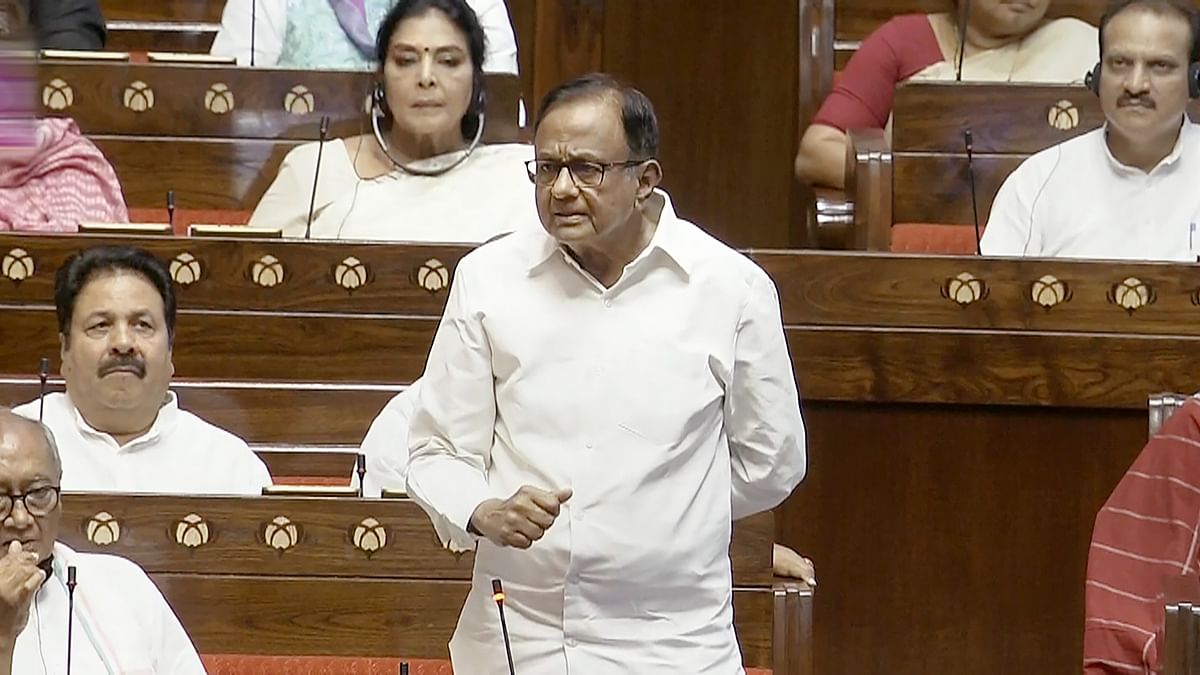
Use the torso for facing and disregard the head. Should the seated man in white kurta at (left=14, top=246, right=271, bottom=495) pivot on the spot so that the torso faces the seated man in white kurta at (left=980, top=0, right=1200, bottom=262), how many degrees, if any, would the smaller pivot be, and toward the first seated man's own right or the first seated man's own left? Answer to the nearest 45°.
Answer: approximately 90° to the first seated man's own left

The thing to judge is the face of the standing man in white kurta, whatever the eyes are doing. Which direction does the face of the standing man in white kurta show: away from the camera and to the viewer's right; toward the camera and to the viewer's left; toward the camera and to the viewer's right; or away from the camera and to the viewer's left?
toward the camera and to the viewer's left

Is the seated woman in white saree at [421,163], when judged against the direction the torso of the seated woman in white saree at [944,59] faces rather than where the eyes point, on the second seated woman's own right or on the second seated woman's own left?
on the second seated woman's own right

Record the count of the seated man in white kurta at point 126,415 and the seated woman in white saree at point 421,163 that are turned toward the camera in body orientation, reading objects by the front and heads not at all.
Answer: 2

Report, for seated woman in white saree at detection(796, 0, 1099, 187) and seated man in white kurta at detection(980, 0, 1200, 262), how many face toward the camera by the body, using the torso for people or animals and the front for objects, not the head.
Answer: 2

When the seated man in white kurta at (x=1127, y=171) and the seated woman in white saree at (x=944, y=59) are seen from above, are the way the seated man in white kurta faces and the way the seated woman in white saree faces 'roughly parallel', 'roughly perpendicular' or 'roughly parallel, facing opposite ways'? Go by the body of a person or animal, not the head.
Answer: roughly parallel

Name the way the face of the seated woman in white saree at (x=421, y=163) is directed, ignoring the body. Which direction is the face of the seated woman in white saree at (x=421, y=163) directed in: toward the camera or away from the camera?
toward the camera

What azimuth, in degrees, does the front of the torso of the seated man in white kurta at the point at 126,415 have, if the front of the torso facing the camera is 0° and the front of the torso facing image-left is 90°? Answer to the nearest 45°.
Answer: approximately 0°

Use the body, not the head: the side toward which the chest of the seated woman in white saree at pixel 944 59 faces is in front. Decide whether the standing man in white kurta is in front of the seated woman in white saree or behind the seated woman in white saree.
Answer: in front

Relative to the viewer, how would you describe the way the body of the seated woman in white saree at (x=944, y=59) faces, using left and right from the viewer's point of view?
facing the viewer

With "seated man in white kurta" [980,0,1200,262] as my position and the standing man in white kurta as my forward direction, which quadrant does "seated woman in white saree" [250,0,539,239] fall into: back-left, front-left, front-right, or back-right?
front-right
